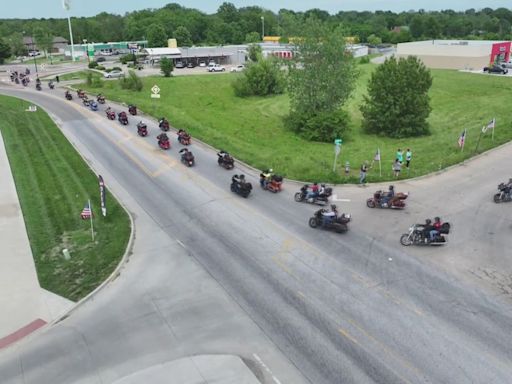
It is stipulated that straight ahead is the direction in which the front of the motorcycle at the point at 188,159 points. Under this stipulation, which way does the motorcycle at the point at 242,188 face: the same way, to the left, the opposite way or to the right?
the same way

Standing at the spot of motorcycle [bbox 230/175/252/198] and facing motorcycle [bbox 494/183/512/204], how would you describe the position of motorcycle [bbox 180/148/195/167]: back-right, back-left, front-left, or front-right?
back-left

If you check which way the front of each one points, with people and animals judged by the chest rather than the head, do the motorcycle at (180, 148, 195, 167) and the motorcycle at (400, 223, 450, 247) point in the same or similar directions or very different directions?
same or similar directions
